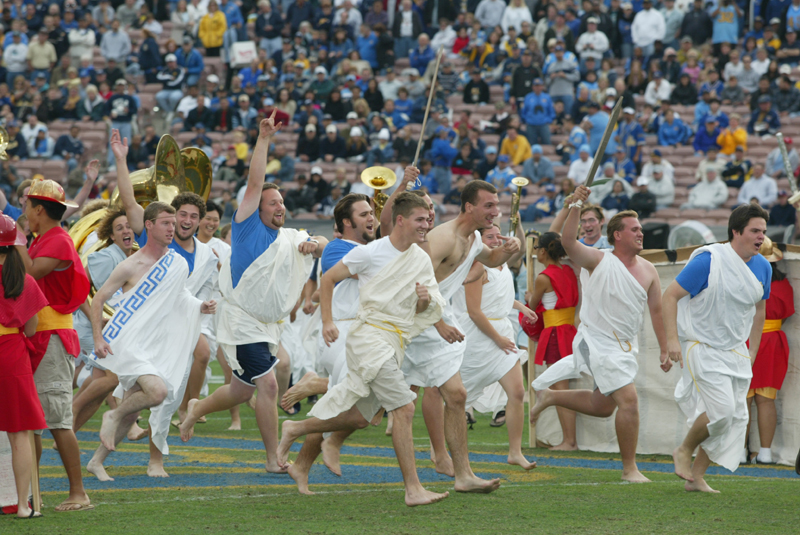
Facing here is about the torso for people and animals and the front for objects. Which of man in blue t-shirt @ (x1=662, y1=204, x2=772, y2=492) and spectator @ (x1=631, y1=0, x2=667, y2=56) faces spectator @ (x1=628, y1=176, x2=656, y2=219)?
spectator @ (x1=631, y1=0, x2=667, y2=56)

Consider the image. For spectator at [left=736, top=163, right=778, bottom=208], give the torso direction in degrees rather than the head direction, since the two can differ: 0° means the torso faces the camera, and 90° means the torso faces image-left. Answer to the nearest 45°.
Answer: approximately 0°

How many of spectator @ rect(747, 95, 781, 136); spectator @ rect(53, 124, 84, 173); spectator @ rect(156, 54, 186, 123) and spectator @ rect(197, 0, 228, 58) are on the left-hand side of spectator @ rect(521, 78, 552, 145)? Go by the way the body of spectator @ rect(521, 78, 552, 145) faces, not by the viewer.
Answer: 1

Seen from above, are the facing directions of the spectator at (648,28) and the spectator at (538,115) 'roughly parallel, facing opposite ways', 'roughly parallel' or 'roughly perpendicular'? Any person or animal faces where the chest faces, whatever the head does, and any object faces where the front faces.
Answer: roughly parallel

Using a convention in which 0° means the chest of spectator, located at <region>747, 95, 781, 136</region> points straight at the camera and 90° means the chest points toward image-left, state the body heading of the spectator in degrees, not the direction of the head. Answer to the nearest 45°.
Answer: approximately 0°

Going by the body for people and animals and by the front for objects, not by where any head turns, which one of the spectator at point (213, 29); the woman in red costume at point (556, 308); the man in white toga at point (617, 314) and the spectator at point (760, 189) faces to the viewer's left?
the woman in red costume

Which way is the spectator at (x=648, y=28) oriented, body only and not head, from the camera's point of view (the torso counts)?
toward the camera

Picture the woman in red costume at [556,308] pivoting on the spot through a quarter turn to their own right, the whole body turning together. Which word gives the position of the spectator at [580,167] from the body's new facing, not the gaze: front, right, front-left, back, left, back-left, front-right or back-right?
front

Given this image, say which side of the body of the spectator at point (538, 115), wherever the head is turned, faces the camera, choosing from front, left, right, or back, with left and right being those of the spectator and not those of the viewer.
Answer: front

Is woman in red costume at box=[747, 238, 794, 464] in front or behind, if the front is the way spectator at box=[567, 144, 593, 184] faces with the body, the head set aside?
in front

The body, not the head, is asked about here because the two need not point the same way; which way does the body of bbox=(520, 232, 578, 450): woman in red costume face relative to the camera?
to the viewer's left
